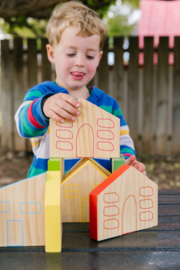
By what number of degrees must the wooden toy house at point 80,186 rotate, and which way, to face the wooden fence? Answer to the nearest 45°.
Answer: approximately 180°

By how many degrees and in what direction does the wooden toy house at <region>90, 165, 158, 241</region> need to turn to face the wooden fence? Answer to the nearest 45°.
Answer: approximately 135° to its left

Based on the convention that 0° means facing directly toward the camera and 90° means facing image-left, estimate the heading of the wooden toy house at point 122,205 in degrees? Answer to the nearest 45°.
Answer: approximately 315°
